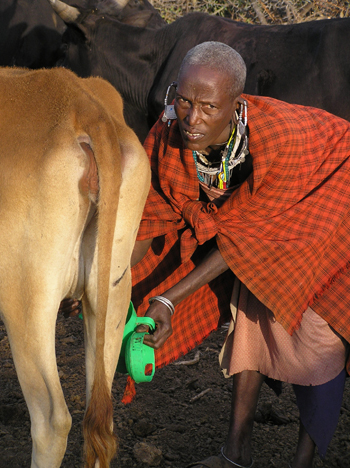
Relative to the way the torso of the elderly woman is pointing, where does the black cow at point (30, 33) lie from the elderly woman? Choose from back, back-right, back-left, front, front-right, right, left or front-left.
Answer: right

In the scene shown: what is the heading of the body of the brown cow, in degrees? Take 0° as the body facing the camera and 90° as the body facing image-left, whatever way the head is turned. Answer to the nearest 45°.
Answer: approximately 135°

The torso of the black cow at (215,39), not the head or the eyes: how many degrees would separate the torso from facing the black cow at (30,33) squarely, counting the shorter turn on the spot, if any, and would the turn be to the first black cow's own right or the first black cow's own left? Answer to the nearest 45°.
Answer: approximately 45° to the first black cow's own right

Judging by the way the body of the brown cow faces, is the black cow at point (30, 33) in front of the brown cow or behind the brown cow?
in front

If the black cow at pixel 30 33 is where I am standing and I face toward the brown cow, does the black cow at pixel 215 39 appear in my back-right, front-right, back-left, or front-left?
front-left

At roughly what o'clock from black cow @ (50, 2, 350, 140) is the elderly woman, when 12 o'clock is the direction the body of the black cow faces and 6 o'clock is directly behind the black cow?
The elderly woman is roughly at 9 o'clock from the black cow.

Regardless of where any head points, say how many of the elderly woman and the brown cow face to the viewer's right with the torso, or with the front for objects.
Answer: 0

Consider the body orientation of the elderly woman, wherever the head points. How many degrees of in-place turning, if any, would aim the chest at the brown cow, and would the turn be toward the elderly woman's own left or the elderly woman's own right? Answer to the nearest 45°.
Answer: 0° — they already face it

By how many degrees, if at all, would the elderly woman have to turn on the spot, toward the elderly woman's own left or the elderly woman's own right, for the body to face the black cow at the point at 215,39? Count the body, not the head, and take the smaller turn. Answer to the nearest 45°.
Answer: approximately 135° to the elderly woman's own right

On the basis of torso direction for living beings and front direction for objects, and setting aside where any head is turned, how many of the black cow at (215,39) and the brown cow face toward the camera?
0

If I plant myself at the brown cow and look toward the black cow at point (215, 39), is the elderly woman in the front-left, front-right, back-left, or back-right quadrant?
front-right

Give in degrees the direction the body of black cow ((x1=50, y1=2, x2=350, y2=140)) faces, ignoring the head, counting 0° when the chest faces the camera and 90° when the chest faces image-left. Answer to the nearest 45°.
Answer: approximately 90°

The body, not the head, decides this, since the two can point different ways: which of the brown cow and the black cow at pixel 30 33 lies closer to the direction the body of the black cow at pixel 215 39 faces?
the black cow

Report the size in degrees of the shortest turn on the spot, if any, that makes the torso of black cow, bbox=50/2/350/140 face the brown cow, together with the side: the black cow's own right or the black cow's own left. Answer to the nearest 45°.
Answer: approximately 90° to the black cow's own left
